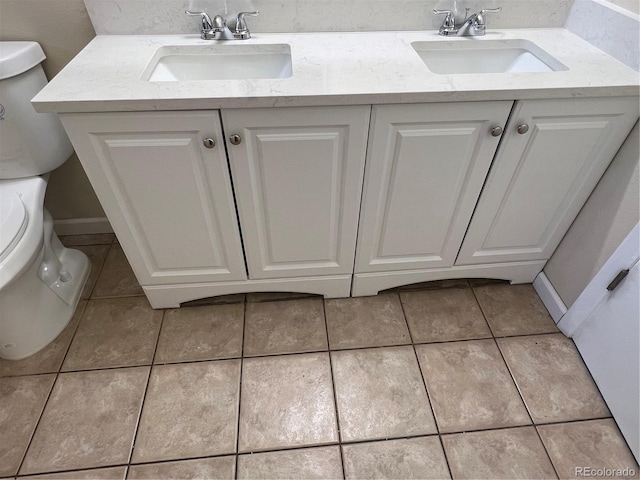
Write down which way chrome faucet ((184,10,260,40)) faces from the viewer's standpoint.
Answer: facing the viewer

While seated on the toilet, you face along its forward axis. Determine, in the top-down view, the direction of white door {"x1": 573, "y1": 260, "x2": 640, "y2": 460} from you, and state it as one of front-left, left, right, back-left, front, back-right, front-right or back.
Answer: left

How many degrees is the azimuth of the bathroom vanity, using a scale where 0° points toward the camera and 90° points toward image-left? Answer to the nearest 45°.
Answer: approximately 0°

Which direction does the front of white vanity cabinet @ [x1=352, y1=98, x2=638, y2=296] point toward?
toward the camera

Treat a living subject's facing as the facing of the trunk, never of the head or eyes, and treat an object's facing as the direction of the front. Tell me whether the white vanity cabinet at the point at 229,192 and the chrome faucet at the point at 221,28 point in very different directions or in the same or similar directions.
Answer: same or similar directions

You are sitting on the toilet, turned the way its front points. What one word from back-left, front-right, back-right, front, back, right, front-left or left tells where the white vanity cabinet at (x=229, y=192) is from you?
left

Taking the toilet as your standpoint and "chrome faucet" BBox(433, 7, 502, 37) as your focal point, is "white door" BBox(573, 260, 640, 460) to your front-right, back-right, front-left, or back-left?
front-right

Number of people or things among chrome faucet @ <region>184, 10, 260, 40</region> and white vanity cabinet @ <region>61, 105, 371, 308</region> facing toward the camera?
2

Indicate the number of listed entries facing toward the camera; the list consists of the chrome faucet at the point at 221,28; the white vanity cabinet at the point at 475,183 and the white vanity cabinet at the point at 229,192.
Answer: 3

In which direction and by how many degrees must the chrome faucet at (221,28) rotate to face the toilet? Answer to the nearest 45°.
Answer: approximately 90° to its right

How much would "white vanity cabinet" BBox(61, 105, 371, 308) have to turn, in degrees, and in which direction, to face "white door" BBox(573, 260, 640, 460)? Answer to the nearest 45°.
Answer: approximately 45° to its left
